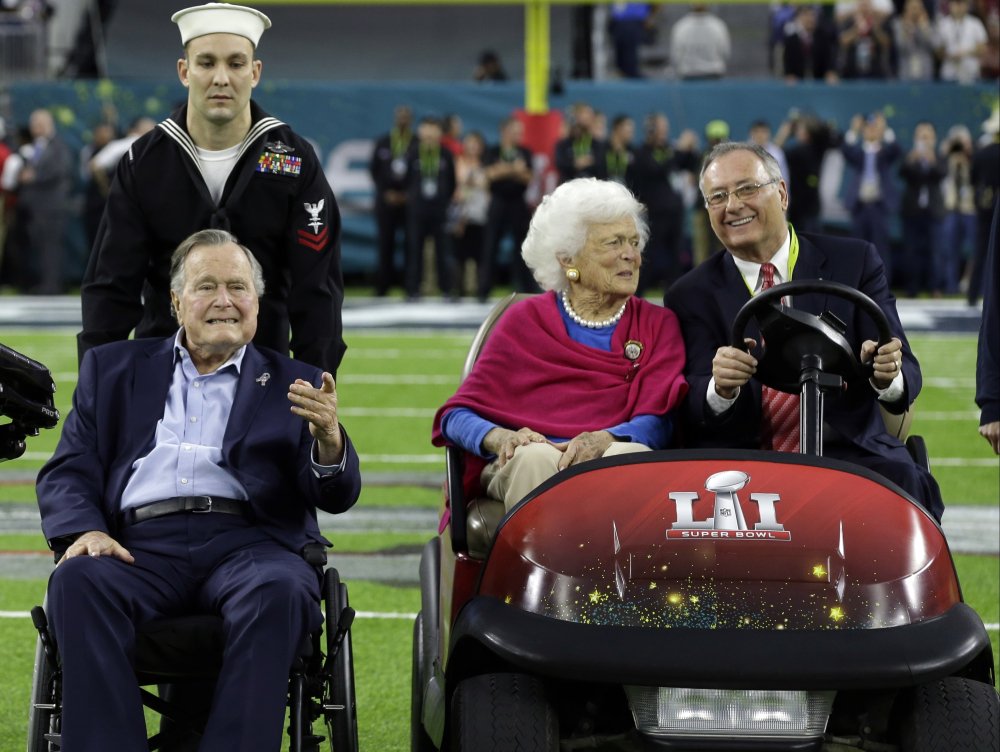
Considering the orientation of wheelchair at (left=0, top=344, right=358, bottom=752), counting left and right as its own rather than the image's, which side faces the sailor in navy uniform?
back

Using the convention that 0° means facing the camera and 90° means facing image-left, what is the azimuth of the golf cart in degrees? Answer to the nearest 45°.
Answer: approximately 0°

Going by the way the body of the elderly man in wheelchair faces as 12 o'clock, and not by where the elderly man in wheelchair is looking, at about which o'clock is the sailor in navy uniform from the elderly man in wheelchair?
The sailor in navy uniform is roughly at 6 o'clock from the elderly man in wheelchair.

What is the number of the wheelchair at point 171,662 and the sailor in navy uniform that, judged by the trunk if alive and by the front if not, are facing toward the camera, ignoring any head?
2

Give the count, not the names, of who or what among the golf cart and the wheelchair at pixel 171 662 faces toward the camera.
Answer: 2

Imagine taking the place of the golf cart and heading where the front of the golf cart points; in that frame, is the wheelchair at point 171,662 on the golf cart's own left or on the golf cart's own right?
on the golf cart's own right
